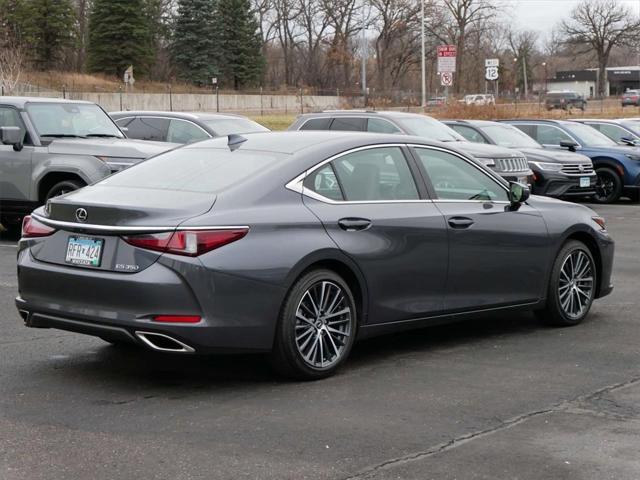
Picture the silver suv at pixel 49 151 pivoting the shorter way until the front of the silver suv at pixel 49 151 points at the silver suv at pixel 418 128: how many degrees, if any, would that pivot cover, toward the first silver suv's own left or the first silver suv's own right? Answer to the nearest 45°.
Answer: approximately 90° to the first silver suv's own left

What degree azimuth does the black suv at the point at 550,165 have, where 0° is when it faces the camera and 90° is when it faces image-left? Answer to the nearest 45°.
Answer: approximately 315°

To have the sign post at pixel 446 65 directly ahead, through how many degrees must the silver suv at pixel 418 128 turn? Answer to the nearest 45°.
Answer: approximately 135° to its left

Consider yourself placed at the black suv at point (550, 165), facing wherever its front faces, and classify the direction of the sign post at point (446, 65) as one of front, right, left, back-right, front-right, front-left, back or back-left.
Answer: back-left

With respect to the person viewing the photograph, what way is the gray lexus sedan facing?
facing away from the viewer and to the right of the viewer

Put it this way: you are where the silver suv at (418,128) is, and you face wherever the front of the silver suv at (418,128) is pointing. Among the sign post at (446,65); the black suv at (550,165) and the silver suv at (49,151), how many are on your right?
1

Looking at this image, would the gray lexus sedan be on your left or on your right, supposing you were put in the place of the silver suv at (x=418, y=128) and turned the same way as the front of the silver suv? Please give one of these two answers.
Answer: on your right

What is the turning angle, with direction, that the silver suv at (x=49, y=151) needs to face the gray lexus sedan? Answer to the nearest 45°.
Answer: approximately 45° to its right

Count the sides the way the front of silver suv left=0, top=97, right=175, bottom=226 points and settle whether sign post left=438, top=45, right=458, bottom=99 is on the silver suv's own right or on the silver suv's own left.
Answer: on the silver suv's own left
